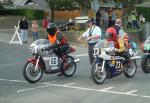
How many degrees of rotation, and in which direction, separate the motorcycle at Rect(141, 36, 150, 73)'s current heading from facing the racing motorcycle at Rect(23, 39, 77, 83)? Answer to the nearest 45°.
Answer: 0° — it already faces it

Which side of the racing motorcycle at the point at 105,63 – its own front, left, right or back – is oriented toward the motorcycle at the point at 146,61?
back

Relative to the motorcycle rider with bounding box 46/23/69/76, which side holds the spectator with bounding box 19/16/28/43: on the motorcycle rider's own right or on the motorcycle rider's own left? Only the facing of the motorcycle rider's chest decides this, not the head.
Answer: on the motorcycle rider's own right

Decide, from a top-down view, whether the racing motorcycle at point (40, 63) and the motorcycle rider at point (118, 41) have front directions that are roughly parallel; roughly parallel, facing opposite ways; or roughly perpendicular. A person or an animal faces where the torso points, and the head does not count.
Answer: roughly parallel

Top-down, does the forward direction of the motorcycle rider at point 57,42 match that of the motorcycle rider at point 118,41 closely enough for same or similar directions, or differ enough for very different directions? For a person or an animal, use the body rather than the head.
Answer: same or similar directions

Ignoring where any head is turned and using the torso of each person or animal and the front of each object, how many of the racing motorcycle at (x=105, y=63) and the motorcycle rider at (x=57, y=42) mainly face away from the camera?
0

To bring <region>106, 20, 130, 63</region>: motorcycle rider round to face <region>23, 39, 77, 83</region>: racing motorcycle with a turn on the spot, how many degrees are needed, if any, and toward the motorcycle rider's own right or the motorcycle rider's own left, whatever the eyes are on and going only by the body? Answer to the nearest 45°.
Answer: approximately 45° to the motorcycle rider's own right

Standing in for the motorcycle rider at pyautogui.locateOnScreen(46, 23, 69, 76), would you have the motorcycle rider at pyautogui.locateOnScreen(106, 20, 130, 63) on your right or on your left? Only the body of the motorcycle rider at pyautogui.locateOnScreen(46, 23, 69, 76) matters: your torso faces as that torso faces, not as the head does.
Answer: on your left

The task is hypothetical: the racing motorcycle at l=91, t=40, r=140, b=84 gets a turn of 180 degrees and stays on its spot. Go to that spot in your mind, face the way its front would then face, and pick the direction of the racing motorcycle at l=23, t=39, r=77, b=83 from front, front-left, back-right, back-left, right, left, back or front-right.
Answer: back-left

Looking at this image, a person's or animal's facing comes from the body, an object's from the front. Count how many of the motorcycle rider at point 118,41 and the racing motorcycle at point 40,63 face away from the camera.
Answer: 0

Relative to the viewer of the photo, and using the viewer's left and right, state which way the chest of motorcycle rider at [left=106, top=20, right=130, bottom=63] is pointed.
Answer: facing the viewer and to the left of the viewer

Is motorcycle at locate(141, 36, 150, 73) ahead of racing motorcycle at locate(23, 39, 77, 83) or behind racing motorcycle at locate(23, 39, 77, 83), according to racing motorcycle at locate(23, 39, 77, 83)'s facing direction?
behind
